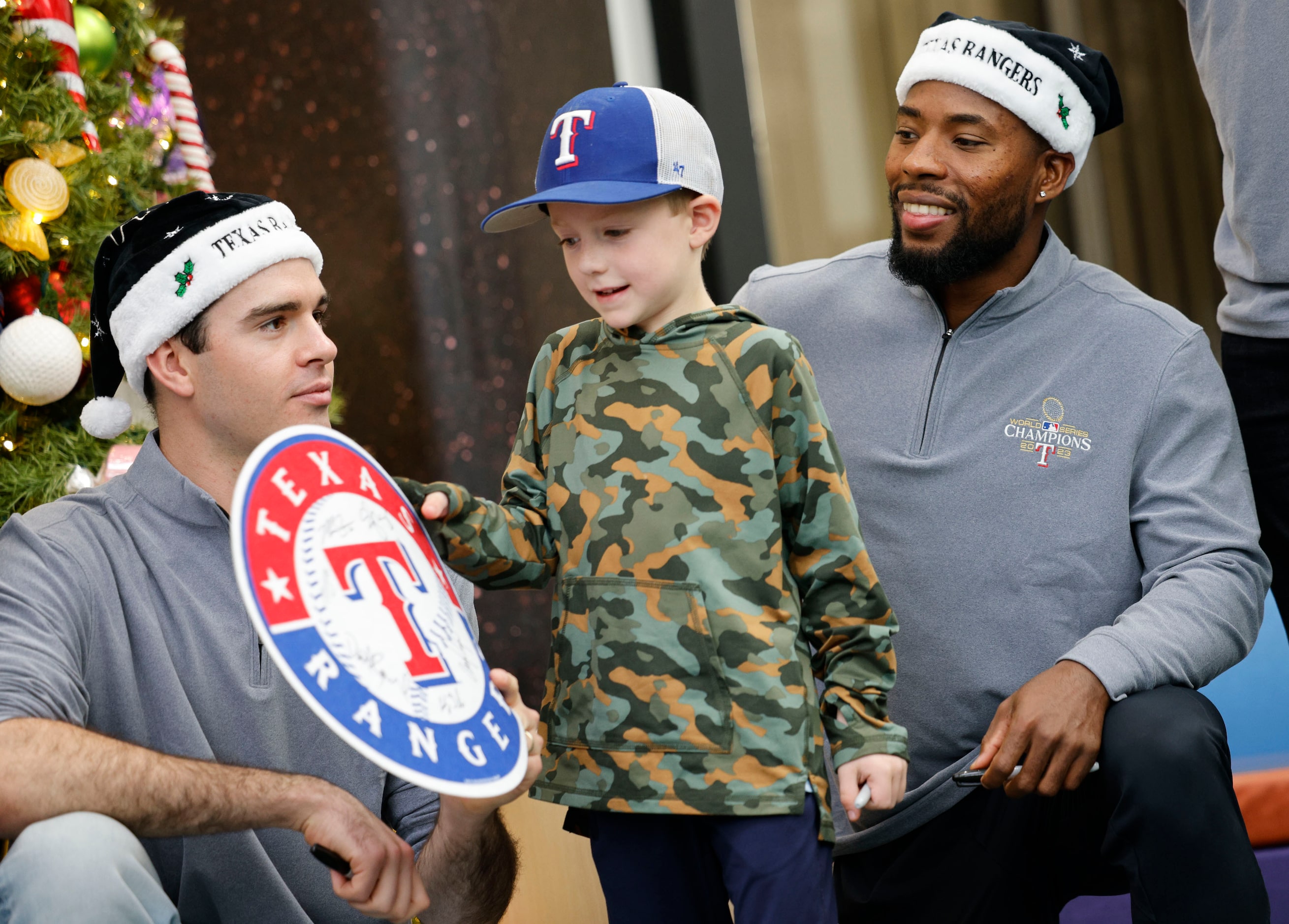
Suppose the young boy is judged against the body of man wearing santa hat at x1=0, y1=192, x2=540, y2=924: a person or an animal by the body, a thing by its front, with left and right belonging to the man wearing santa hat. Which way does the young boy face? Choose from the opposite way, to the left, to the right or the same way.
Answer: to the right

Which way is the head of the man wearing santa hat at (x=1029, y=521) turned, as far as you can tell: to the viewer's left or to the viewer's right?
to the viewer's left

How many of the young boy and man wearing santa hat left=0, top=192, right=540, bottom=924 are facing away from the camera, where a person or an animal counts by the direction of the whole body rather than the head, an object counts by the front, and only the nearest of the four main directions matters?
0

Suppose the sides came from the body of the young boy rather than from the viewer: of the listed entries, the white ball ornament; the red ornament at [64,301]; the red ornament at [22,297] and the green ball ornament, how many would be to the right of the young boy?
4

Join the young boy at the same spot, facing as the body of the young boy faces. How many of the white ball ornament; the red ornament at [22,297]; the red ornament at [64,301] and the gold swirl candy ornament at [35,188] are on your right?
4

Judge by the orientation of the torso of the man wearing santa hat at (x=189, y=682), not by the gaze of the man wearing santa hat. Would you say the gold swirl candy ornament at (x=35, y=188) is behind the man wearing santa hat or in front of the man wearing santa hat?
behind

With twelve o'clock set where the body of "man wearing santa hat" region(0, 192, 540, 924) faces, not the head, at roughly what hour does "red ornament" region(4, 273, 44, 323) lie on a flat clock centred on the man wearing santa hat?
The red ornament is roughly at 7 o'clock from the man wearing santa hat.

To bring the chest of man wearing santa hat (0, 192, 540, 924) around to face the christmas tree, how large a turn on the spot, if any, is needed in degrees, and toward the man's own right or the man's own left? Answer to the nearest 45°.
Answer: approximately 135° to the man's own left

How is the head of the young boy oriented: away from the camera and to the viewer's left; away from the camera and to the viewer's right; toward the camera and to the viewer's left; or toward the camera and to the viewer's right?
toward the camera and to the viewer's left

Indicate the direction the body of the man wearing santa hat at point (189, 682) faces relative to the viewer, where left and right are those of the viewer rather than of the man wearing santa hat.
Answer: facing the viewer and to the right of the viewer

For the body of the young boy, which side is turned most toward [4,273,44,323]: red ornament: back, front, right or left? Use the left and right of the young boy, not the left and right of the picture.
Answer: right

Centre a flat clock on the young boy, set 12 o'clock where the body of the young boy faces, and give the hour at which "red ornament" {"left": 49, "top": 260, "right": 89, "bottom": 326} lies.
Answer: The red ornament is roughly at 3 o'clock from the young boy.

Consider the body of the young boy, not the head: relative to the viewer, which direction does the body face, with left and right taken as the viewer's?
facing the viewer and to the left of the viewer
